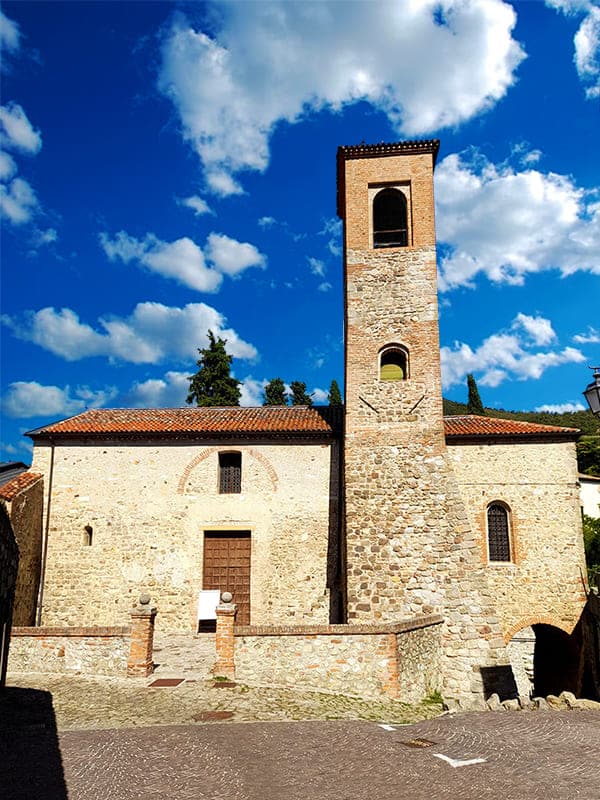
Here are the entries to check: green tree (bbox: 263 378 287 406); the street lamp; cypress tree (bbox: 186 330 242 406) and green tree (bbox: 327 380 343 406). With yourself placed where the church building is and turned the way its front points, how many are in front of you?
1

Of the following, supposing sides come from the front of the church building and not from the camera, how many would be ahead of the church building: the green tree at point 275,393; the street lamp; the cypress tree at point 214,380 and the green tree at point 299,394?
1

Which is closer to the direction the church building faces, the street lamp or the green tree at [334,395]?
the street lamp

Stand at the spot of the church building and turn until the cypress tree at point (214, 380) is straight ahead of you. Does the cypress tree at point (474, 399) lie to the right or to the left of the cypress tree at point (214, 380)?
right

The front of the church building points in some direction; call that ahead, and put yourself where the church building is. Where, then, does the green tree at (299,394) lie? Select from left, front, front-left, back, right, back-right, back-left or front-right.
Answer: back

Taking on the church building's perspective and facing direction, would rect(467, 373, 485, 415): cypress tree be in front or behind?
behind

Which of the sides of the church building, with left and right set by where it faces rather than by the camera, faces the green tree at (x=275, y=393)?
back

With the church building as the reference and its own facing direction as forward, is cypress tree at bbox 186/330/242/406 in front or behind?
behind

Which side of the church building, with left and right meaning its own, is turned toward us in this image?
front

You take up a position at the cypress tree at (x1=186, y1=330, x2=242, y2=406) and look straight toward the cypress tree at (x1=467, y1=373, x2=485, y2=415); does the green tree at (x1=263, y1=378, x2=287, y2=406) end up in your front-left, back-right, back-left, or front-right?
front-left

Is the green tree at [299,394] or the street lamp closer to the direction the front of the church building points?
the street lamp

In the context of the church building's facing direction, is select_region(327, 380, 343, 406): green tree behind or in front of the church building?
behind
